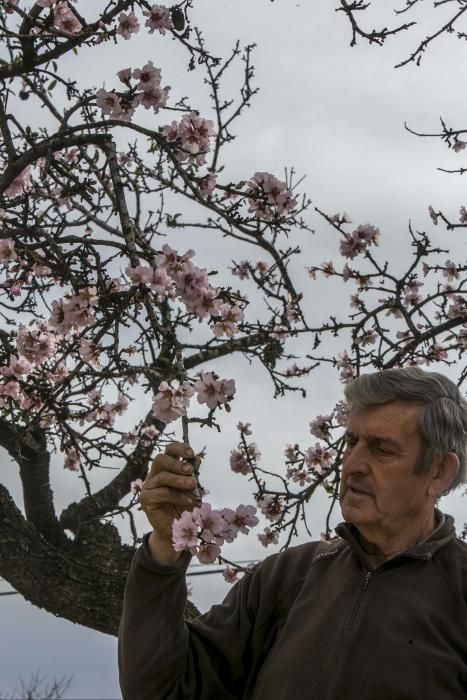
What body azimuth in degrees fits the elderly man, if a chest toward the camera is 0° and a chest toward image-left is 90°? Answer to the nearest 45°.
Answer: approximately 45°
